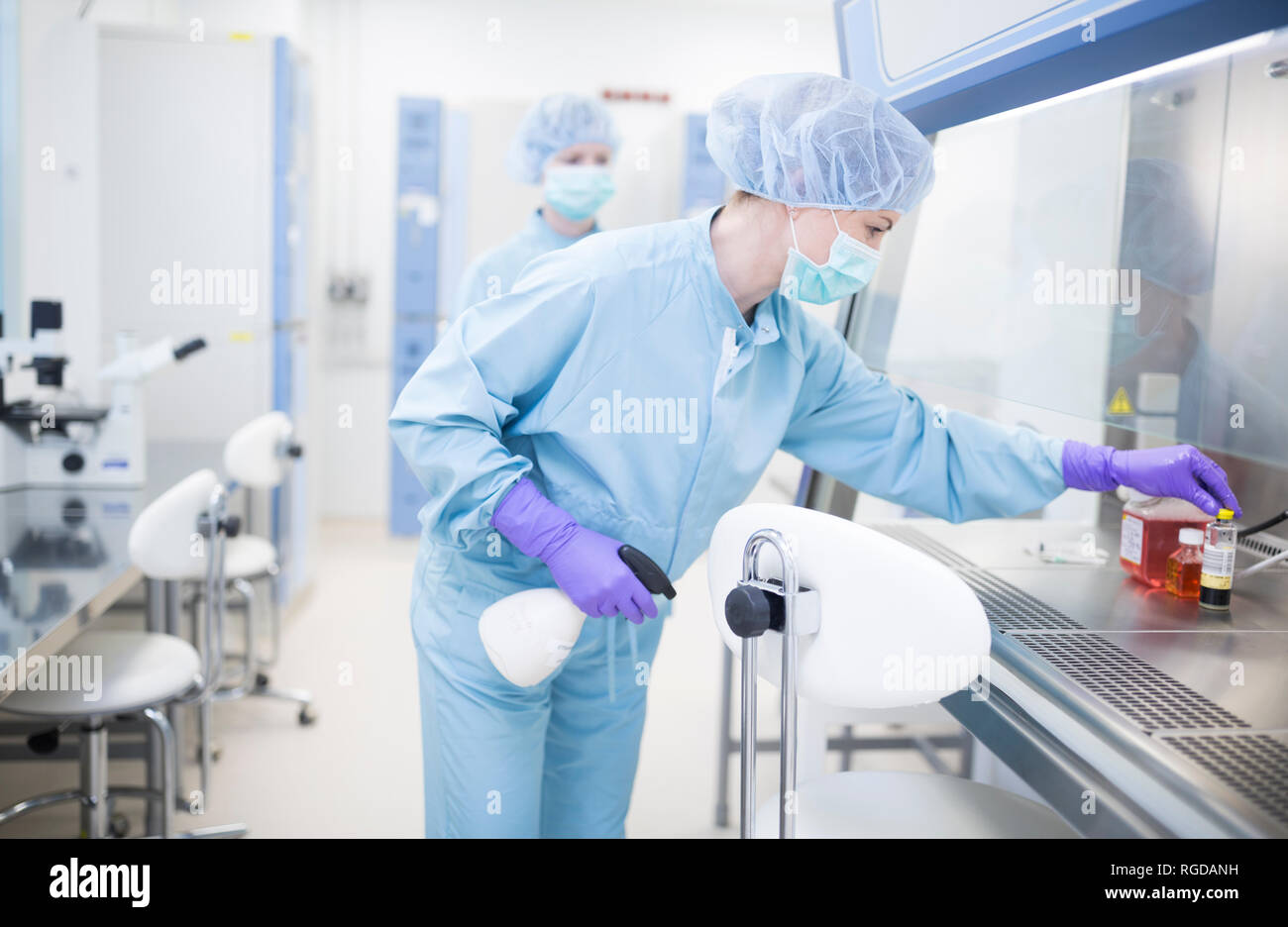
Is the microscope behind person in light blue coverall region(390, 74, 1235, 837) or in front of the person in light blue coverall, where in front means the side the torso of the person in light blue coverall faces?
behind

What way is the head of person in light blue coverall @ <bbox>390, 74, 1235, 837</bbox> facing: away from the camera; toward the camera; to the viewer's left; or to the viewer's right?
to the viewer's right

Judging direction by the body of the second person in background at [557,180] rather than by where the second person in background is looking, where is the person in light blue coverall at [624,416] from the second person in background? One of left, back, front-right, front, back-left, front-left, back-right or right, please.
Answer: front-right

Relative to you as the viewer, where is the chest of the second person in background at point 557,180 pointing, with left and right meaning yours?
facing the viewer and to the right of the viewer

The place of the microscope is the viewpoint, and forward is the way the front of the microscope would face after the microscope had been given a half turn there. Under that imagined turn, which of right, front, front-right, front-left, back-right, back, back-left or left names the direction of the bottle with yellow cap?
back-left

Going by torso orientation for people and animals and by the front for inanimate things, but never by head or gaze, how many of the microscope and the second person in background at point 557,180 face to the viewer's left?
0

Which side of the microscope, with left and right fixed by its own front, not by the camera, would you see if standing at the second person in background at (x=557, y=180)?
front

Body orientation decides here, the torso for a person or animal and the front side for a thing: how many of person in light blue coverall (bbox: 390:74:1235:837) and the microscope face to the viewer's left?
0

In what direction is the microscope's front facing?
to the viewer's right

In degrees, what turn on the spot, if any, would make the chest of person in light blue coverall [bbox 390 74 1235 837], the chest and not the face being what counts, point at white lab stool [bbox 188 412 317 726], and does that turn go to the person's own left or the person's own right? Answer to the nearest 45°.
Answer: approximately 180°
